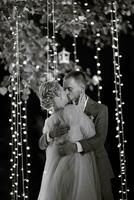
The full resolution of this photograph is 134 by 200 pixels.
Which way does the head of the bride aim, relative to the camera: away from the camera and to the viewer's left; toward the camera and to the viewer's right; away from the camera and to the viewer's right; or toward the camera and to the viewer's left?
away from the camera and to the viewer's right

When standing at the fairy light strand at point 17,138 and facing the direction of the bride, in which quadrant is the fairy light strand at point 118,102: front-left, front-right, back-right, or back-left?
front-left

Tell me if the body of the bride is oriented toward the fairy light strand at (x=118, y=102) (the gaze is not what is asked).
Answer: yes

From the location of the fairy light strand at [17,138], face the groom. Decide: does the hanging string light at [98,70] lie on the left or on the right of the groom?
left

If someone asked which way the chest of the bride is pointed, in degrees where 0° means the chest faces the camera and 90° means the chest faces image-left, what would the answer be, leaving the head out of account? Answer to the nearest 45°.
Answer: approximately 225°

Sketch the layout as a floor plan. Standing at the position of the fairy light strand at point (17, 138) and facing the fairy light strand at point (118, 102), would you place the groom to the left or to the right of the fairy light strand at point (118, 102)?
right

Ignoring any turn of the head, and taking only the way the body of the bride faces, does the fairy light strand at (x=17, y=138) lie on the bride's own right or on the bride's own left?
on the bride's own left
